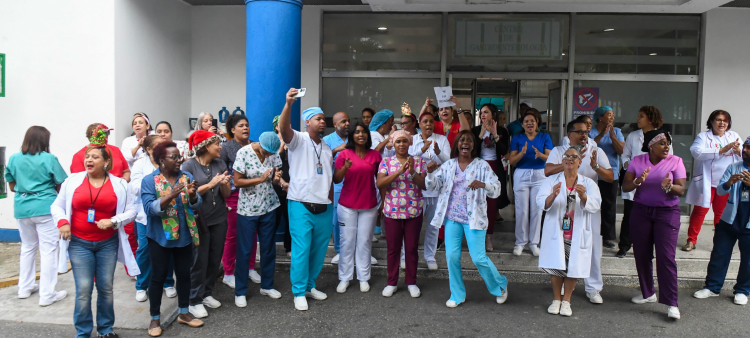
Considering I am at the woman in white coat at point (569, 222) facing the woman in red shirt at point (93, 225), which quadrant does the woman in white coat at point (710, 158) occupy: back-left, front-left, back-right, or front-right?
back-right

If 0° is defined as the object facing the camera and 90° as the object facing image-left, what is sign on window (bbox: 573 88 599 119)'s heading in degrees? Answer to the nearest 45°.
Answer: approximately 0°

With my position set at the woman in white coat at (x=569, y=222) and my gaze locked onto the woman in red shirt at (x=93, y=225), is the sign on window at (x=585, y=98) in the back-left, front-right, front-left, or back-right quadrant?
back-right

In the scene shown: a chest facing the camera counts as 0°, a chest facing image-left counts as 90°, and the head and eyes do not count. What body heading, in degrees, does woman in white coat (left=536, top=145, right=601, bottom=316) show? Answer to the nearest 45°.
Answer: approximately 0°

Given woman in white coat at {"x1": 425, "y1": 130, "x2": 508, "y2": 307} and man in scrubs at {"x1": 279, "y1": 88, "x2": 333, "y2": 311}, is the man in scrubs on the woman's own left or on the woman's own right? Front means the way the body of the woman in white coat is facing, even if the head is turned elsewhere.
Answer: on the woman's own right

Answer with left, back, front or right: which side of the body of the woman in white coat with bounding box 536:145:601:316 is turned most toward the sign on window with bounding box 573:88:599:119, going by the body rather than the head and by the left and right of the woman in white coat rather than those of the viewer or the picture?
back

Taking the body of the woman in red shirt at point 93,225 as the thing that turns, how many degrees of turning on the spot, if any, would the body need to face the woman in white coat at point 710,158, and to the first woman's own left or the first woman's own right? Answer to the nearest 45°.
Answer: approximately 90° to the first woman's own left

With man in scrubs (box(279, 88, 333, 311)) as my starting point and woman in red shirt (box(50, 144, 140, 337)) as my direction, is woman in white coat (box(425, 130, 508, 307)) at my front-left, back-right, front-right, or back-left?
back-left

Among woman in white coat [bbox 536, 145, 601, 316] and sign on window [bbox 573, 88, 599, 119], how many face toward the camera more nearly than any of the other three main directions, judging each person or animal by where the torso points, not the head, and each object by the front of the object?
2

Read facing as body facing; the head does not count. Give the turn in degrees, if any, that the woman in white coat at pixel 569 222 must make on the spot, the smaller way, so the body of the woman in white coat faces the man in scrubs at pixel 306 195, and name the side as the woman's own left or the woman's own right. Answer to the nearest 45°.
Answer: approximately 90° to the woman's own right

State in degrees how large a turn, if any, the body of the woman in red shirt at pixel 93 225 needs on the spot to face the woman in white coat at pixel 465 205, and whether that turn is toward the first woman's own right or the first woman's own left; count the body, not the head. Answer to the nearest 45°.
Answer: approximately 90° to the first woman's own left
